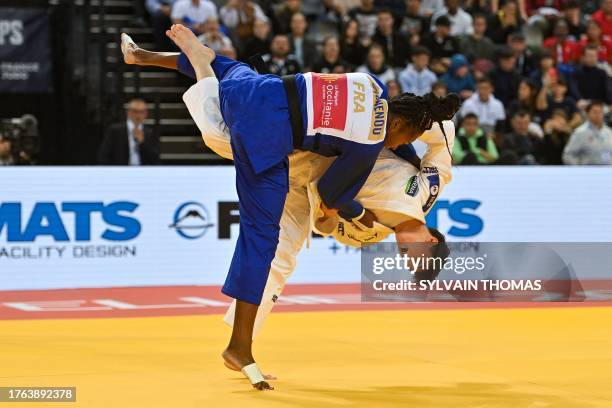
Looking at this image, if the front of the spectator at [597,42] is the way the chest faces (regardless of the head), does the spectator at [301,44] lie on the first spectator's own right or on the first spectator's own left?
on the first spectator's own right

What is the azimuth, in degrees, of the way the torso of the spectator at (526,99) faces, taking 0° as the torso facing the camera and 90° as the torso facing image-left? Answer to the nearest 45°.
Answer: approximately 45°

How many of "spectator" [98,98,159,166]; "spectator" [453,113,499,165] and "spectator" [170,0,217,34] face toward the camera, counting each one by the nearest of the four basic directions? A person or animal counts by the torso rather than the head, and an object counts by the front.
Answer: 3

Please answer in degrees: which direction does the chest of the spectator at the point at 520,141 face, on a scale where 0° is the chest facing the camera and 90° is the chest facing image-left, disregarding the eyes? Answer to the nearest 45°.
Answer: approximately 0°

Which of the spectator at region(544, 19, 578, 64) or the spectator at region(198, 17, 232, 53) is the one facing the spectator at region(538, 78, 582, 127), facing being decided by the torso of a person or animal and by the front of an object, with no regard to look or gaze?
the spectator at region(544, 19, 578, 64)

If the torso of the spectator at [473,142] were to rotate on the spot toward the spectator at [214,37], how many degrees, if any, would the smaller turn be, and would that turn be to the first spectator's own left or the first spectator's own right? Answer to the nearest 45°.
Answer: approximately 90° to the first spectator's own right

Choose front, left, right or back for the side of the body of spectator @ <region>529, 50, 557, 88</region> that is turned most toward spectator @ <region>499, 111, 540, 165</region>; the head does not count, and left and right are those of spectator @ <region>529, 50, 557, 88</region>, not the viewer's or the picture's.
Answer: front

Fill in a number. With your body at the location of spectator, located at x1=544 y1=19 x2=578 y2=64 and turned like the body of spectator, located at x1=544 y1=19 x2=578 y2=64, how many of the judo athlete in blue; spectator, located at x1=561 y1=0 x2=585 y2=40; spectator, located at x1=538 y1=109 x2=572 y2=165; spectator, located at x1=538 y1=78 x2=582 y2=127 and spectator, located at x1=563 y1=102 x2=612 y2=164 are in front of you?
4

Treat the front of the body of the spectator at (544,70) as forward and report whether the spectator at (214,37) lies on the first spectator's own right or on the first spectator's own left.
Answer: on the first spectator's own right

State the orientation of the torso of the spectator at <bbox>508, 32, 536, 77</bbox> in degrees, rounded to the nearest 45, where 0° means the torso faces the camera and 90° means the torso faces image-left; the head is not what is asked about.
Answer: approximately 45°

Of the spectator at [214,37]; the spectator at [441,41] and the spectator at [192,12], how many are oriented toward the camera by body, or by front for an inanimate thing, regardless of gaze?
3

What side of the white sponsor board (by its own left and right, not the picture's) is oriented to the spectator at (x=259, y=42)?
back
